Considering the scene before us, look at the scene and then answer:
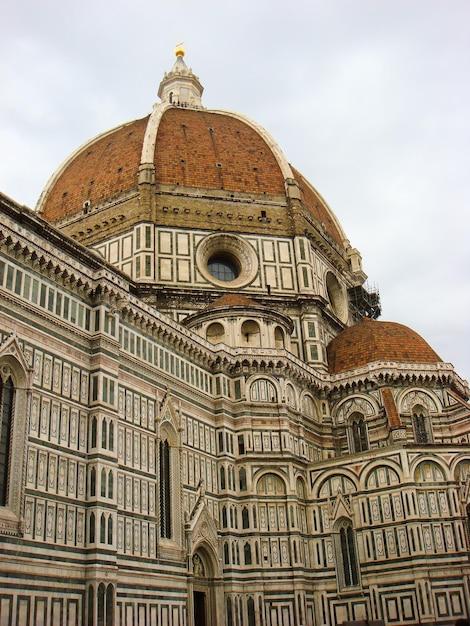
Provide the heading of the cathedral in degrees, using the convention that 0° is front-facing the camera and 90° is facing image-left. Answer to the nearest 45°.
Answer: approximately 45°
